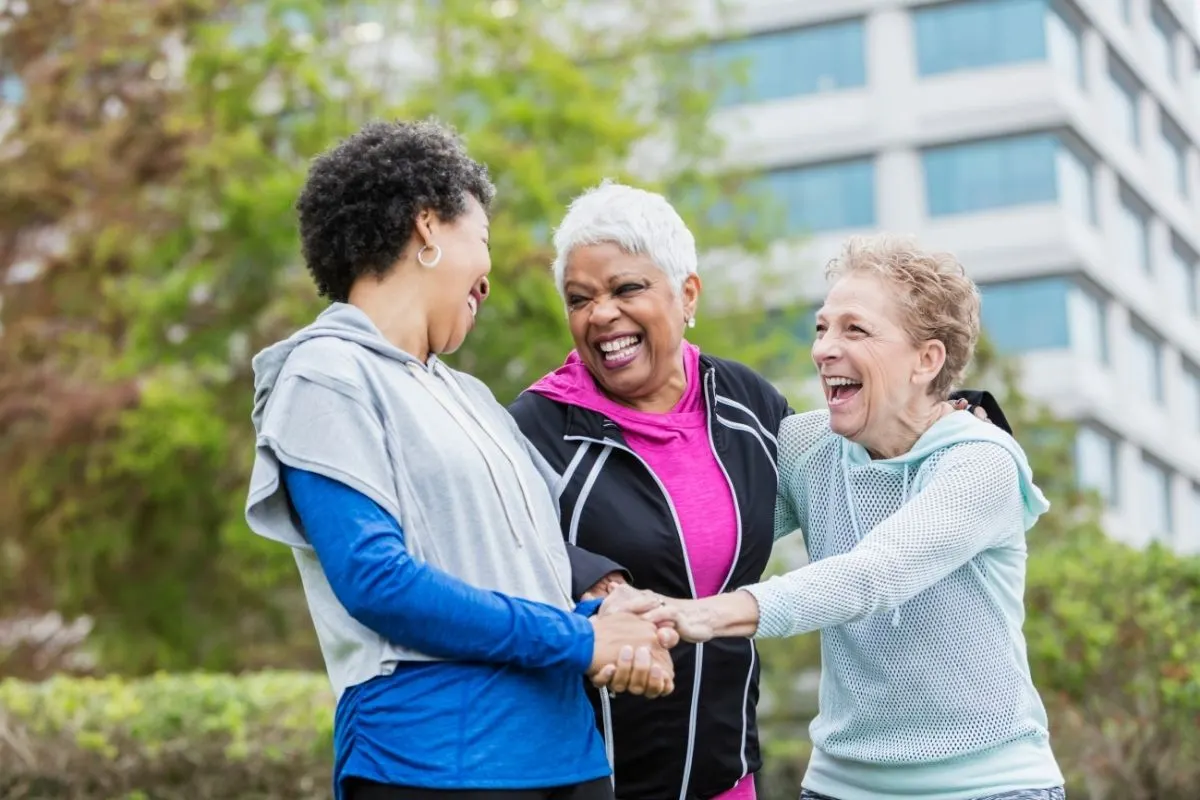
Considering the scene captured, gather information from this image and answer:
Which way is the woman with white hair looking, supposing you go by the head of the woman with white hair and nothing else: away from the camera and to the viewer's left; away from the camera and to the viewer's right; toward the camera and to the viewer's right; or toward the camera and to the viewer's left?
toward the camera and to the viewer's left

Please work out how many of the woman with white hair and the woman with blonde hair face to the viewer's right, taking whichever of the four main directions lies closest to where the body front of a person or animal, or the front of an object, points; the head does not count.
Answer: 0

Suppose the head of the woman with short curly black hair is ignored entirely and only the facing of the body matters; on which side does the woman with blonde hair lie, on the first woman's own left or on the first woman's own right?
on the first woman's own left

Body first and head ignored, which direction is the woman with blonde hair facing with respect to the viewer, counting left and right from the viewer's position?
facing the viewer and to the left of the viewer

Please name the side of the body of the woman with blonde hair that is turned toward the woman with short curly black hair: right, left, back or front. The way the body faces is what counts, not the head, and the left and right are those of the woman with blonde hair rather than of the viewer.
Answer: front

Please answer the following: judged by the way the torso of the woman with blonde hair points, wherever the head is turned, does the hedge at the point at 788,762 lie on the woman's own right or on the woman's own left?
on the woman's own right

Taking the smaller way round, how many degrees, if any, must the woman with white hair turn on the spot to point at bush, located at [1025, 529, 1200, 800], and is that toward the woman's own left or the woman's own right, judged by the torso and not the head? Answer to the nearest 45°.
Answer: approximately 135° to the woman's own left

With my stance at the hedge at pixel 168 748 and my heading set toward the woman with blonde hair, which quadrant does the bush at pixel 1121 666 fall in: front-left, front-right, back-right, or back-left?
front-left

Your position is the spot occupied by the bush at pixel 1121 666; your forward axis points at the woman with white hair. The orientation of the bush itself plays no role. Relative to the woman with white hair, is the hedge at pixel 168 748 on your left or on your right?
right

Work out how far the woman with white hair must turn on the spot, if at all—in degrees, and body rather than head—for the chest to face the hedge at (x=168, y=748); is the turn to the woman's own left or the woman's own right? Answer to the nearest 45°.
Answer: approximately 135° to the woman's own right

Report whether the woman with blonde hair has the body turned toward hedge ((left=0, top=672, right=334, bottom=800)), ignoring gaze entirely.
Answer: no

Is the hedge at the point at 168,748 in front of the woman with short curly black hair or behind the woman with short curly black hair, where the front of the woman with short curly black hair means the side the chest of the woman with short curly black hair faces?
behind

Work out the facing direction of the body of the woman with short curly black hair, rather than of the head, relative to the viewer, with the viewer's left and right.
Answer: facing the viewer and to the right of the viewer

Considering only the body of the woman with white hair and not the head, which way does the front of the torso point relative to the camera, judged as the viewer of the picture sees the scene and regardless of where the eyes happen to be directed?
toward the camera

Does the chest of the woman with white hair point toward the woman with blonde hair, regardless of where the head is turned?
no
